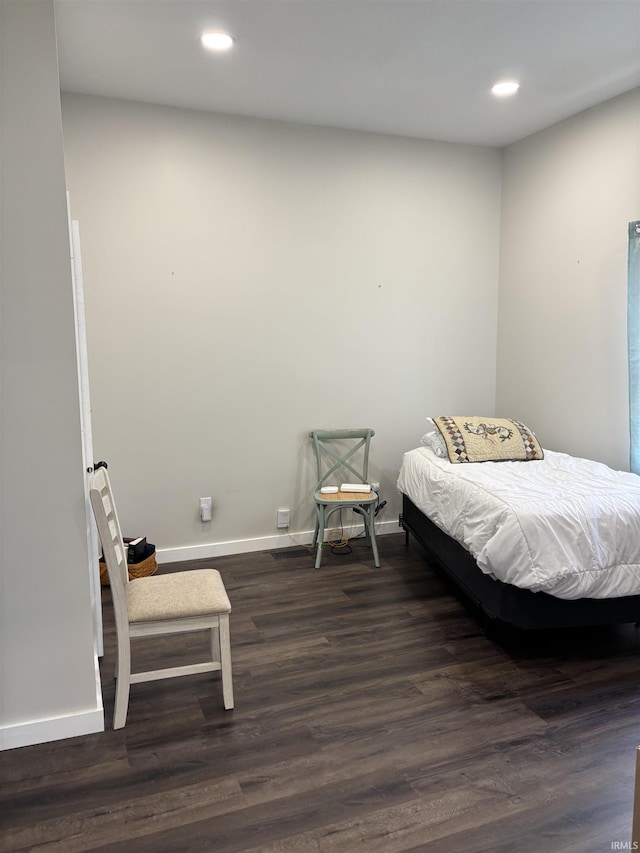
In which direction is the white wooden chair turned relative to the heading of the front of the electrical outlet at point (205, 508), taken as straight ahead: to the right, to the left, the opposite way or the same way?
to the left

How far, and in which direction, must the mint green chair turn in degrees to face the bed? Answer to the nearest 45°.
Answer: approximately 45° to its left

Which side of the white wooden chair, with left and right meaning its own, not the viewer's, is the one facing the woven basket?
left

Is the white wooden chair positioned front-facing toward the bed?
yes

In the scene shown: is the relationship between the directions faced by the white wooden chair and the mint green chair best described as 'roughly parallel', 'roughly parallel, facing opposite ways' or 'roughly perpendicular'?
roughly perpendicular

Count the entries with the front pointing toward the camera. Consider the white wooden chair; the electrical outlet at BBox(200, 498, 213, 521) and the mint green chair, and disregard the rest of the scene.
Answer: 2

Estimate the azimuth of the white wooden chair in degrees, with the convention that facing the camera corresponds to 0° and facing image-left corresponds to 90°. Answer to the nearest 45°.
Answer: approximately 270°

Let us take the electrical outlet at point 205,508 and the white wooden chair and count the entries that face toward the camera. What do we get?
1
